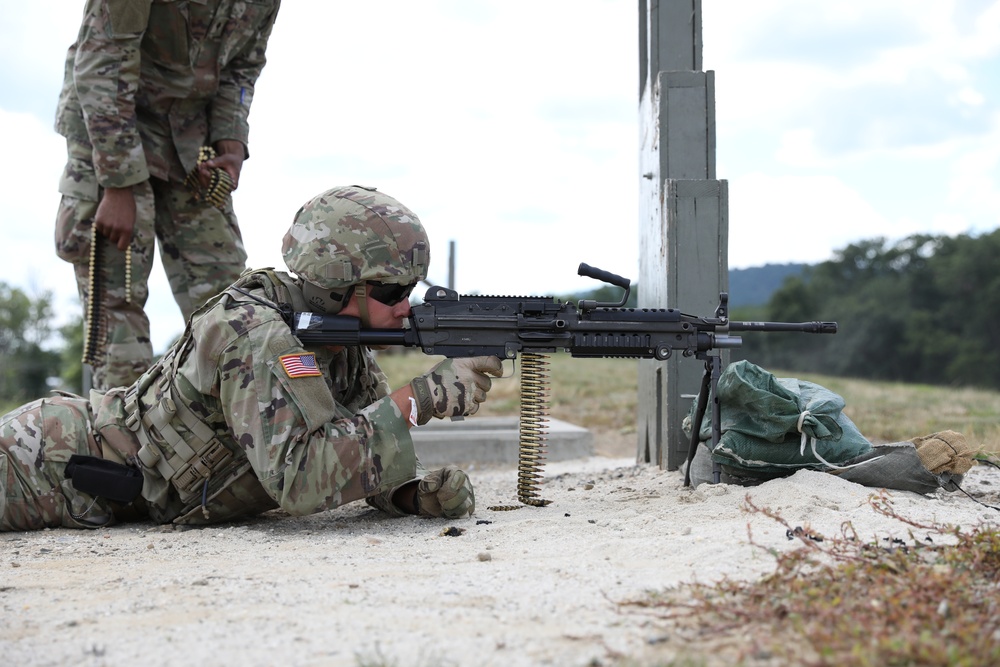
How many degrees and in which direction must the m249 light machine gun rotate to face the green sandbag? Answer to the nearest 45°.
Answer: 0° — it already faces it

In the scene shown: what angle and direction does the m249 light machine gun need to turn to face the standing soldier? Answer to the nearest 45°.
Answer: approximately 135° to its left

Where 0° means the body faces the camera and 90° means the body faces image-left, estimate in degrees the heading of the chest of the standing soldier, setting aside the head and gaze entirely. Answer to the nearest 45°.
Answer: approximately 315°

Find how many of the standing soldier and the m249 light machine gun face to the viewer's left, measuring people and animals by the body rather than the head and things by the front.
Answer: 0

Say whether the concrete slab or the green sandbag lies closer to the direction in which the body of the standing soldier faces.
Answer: the green sandbag

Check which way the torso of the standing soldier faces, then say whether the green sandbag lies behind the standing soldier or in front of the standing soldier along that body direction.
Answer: in front

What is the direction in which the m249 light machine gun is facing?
to the viewer's right
